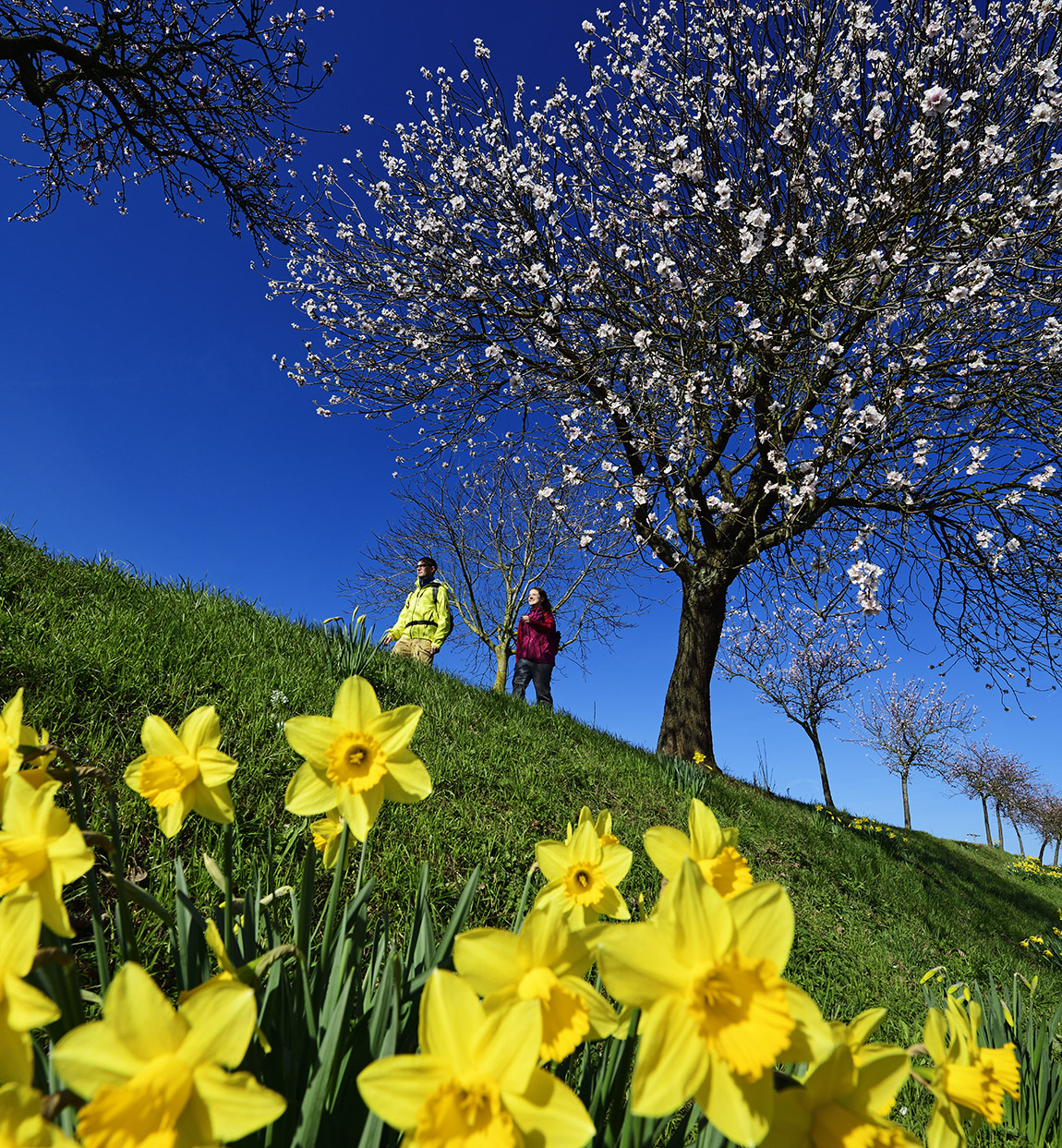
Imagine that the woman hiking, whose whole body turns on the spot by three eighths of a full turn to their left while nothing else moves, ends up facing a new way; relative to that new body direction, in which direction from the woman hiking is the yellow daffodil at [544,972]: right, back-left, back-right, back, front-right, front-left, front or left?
right

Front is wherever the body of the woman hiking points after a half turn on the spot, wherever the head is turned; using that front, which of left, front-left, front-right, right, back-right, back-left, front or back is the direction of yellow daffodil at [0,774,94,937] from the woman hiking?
back-right

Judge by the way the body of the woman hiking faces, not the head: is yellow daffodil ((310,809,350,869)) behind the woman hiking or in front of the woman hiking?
in front

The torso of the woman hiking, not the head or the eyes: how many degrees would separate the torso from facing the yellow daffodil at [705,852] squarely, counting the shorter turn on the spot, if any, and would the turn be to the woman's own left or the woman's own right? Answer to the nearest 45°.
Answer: approximately 45° to the woman's own left

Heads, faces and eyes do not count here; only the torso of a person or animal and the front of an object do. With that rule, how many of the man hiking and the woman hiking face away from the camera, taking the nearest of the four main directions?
0

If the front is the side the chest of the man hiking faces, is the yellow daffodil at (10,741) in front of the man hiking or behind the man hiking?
in front

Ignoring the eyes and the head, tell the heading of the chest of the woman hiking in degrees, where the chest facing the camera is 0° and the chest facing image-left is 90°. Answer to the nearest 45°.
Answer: approximately 45°

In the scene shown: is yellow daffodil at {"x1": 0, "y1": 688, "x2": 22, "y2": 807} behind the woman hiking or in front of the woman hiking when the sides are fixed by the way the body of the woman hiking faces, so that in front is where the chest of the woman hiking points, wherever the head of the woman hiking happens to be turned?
in front

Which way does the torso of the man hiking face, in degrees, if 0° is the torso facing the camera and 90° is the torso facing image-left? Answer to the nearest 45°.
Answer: approximately 45°

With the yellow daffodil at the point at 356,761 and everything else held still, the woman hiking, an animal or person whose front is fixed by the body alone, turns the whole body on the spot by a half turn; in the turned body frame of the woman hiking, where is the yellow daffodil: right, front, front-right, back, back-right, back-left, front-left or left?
back-right

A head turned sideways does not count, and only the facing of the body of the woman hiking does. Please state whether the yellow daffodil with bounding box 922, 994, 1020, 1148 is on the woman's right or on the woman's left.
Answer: on the woman's left
